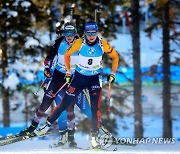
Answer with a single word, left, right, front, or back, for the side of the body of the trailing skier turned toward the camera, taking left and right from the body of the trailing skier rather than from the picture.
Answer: front

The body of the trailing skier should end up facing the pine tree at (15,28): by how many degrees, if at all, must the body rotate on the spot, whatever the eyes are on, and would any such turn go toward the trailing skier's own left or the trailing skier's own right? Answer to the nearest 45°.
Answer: approximately 180°
